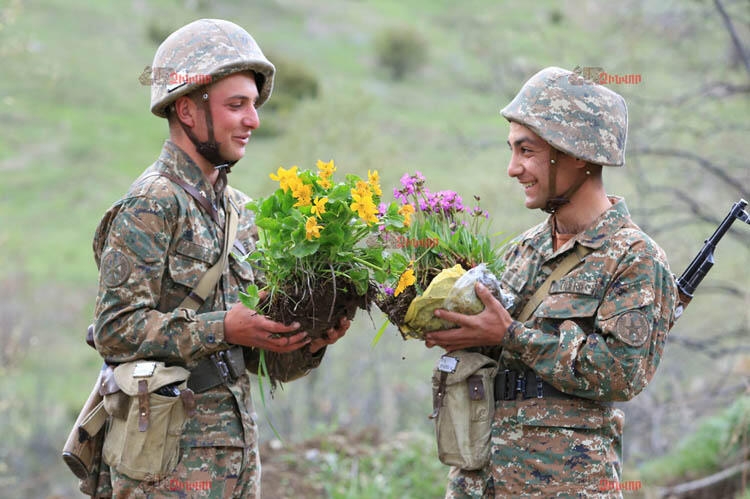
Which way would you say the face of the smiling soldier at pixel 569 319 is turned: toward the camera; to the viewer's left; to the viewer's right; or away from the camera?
to the viewer's left

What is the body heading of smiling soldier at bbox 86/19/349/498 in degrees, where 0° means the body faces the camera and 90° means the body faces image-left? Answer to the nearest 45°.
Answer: approximately 315°

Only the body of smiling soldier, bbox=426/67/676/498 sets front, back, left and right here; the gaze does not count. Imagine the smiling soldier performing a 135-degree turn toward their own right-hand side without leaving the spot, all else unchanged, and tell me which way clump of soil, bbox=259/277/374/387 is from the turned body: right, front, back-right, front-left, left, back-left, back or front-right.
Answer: left

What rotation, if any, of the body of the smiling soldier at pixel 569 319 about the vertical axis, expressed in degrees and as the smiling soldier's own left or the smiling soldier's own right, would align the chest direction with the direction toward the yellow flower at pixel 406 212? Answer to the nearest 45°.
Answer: approximately 45° to the smiling soldier's own right

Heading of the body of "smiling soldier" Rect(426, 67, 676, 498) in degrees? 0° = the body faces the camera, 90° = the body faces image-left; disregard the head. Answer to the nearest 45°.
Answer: approximately 45°

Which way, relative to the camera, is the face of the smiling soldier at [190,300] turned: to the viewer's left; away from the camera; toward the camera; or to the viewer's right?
to the viewer's right
